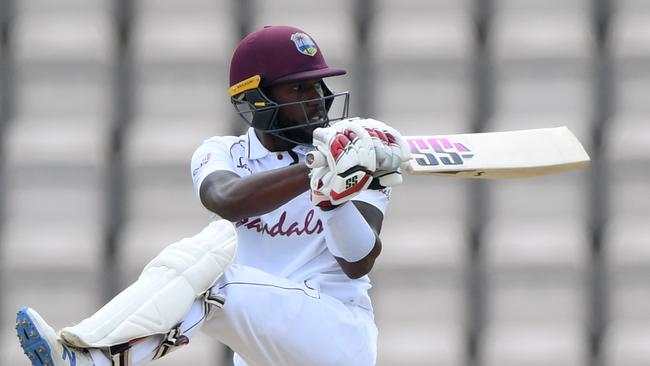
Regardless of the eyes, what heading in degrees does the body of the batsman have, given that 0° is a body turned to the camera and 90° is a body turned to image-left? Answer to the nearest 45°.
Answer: approximately 0°

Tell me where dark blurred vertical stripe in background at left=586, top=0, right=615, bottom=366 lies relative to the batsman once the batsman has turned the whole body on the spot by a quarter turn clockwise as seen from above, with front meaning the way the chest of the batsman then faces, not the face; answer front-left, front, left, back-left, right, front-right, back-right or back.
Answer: back-right

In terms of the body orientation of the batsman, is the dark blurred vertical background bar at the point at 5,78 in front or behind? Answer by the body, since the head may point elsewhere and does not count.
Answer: behind

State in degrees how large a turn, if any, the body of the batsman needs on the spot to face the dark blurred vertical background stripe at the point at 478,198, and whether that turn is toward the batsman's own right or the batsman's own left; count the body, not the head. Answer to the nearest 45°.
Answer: approximately 135° to the batsman's own left

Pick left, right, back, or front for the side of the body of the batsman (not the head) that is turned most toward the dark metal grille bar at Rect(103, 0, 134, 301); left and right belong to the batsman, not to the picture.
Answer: back
